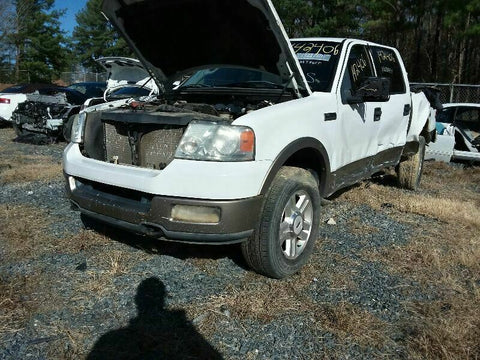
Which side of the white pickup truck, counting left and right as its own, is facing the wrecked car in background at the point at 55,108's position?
right

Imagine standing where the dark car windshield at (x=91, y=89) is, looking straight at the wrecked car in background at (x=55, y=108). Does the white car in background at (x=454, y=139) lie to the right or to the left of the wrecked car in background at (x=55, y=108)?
left

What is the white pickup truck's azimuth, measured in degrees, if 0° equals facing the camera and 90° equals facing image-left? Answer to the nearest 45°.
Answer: approximately 45°

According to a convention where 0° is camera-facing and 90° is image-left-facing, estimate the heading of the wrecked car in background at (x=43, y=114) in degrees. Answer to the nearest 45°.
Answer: approximately 45°

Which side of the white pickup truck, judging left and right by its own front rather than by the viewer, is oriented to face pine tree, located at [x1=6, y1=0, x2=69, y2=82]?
right

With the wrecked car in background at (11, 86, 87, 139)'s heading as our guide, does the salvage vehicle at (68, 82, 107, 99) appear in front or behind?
behind

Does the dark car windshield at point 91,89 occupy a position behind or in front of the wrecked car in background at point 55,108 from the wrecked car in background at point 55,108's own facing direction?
behind

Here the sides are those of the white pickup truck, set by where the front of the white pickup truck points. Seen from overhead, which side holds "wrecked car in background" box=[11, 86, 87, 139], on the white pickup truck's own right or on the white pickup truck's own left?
on the white pickup truck's own right

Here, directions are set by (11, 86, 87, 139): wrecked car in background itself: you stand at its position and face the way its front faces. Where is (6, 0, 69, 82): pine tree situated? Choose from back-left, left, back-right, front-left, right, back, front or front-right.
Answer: back-right

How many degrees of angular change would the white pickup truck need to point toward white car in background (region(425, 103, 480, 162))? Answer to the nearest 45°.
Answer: approximately 180°
